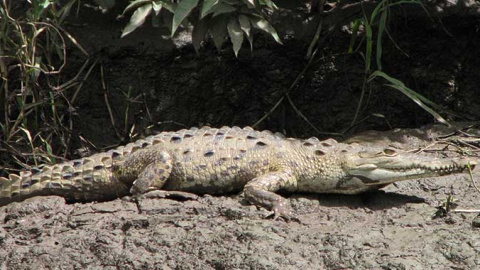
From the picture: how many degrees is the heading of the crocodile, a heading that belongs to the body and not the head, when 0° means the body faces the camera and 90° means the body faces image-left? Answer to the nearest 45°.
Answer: approximately 270°
